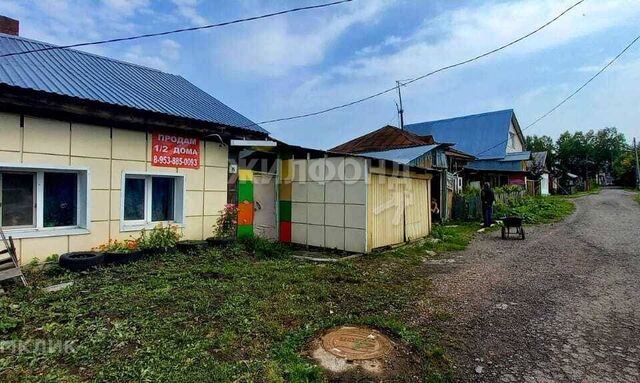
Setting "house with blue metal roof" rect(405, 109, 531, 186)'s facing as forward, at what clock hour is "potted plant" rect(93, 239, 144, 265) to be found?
The potted plant is roughly at 2 o'clock from the house with blue metal roof.

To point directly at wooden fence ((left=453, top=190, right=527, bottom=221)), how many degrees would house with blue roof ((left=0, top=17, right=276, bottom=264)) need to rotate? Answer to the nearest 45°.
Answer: approximately 45° to its left

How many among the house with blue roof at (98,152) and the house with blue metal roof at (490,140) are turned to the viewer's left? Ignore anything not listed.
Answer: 0

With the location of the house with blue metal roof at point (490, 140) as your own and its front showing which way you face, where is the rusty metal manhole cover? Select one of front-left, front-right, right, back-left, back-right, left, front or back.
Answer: front-right

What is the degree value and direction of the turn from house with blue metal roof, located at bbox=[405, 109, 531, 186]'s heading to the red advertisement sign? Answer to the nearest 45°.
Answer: approximately 45° to its right

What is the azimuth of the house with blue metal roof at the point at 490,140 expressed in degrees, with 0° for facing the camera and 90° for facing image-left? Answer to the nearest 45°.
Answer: approximately 315°

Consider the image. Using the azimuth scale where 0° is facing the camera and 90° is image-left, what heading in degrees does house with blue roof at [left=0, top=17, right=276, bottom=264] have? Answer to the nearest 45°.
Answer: approximately 315°

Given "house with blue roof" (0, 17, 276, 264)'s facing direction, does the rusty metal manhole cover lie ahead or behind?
ahead
